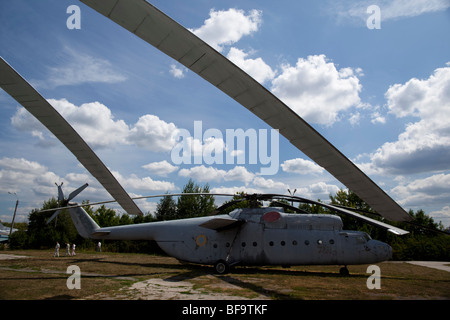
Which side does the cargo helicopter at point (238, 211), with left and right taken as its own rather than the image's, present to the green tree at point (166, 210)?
left

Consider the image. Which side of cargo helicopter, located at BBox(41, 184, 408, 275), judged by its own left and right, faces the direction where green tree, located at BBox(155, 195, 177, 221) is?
left

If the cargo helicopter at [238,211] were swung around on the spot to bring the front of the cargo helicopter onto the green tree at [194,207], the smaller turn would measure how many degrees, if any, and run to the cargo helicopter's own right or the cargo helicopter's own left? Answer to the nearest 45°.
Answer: approximately 90° to the cargo helicopter's own left

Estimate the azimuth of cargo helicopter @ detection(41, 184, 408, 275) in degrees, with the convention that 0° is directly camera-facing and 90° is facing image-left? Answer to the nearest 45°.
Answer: approximately 270°

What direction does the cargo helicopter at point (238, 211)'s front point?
to the viewer's right
